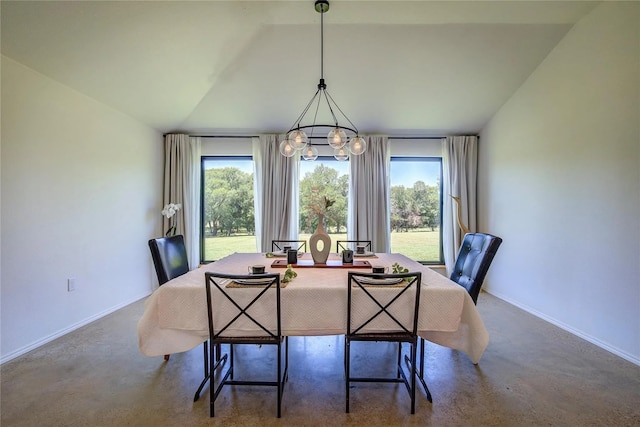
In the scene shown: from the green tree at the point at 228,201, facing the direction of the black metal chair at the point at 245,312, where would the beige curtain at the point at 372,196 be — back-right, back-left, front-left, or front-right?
front-left

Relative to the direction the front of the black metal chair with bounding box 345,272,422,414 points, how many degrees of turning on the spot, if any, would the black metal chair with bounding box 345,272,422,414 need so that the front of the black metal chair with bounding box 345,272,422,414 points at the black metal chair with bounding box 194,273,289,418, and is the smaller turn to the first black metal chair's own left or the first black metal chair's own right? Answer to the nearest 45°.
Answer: approximately 90° to the first black metal chair's own left

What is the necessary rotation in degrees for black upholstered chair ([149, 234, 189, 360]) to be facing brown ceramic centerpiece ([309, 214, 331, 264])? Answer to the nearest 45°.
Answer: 0° — it already faces it

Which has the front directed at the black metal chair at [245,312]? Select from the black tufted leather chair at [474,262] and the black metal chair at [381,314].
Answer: the black tufted leather chair at [474,262]

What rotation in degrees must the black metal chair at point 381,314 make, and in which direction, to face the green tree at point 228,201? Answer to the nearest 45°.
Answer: approximately 45° to its left

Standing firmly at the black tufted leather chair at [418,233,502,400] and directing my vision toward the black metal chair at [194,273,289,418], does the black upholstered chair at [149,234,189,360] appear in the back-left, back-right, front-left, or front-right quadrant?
front-right

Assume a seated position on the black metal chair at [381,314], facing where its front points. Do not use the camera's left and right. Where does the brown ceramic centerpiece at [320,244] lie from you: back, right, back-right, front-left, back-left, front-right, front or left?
front-left

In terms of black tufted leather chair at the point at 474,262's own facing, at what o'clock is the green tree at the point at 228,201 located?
The green tree is roughly at 2 o'clock from the black tufted leather chair.

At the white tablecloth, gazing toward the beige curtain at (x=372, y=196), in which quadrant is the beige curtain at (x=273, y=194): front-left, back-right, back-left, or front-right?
front-left

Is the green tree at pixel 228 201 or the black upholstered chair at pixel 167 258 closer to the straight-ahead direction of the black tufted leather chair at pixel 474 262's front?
the black upholstered chair

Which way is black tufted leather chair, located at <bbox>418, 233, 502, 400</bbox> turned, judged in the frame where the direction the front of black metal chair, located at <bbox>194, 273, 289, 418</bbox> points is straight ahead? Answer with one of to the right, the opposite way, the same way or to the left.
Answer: to the left

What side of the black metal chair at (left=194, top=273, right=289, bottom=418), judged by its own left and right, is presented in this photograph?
back

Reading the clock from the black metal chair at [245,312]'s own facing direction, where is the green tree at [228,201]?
The green tree is roughly at 12 o'clock from the black metal chair.

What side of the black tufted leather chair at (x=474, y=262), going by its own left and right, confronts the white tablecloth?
front

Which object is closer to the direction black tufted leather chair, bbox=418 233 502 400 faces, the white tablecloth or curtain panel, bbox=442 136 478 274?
the white tablecloth

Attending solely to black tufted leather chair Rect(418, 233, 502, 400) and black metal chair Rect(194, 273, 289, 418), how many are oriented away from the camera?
1

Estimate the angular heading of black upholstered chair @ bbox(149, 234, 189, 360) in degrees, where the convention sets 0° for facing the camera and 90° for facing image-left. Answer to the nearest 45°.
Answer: approximately 315°

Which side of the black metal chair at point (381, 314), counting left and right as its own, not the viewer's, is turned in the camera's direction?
back

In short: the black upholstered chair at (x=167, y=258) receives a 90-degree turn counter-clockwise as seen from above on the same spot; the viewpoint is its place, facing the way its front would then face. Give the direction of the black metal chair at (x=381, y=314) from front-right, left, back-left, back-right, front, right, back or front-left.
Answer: right

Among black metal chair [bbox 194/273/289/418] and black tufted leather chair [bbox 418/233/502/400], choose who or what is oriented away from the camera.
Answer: black metal chair [bbox 194/273/289/418]

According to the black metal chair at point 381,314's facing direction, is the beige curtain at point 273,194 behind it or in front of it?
in front

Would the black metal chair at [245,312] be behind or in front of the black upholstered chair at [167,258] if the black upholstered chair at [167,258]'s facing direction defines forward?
in front
